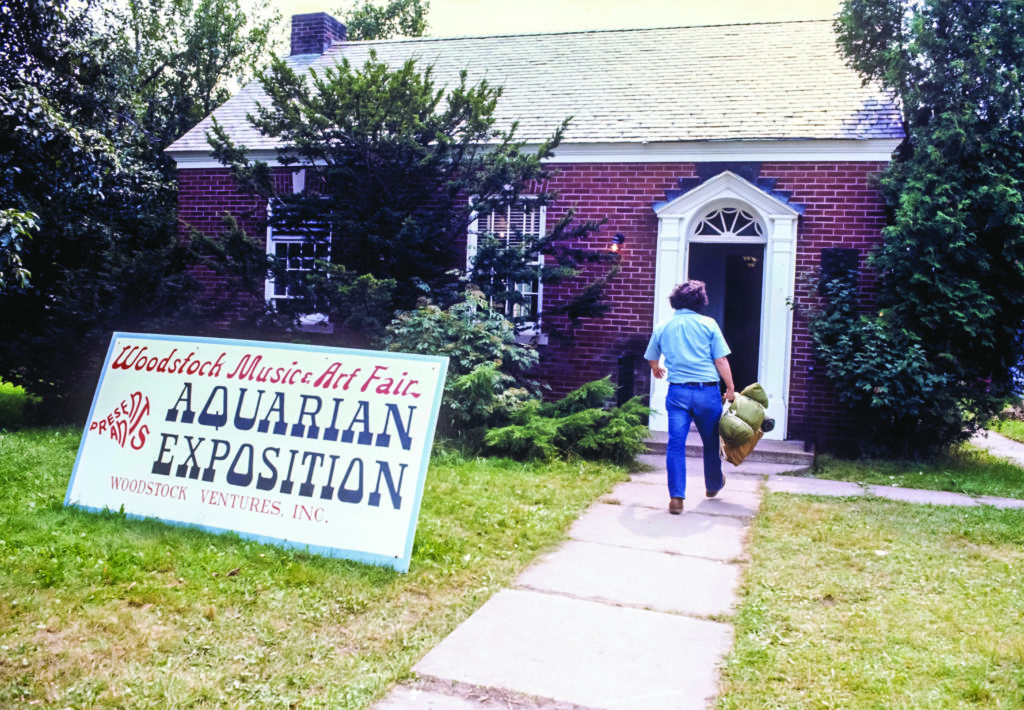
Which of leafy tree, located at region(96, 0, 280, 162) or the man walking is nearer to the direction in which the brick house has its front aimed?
the man walking

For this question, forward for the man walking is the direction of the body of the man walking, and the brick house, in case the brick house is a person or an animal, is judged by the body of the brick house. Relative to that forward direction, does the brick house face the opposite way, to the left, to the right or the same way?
the opposite way

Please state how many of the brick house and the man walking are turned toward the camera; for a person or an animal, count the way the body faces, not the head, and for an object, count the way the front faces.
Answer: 1

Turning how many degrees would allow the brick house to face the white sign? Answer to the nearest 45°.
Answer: approximately 45° to its right

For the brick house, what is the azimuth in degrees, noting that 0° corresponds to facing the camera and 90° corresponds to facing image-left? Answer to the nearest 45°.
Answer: approximately 0°

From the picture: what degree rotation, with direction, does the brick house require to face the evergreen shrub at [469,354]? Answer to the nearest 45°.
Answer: approximately 45° to its right

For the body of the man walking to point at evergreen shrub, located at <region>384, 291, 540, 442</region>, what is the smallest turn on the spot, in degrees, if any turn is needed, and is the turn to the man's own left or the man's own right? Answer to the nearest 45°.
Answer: approximately 45° to the man's own left

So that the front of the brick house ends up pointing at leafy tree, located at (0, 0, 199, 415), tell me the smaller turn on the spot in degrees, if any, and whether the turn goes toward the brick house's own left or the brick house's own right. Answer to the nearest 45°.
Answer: approximately 90° to the brick house's own right

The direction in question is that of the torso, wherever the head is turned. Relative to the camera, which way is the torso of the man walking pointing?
away from the camera

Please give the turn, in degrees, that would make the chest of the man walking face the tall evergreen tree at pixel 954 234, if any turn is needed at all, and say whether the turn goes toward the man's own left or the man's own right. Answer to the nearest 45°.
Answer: approximately 45° to the man's own right

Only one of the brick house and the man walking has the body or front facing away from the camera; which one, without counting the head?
the man walking
